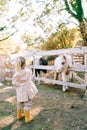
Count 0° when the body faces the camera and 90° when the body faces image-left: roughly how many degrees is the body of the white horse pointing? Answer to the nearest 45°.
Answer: approximately 45°

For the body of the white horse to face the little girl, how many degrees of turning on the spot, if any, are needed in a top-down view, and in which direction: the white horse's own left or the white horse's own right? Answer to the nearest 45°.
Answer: approximately 45° to the white horse's own left
